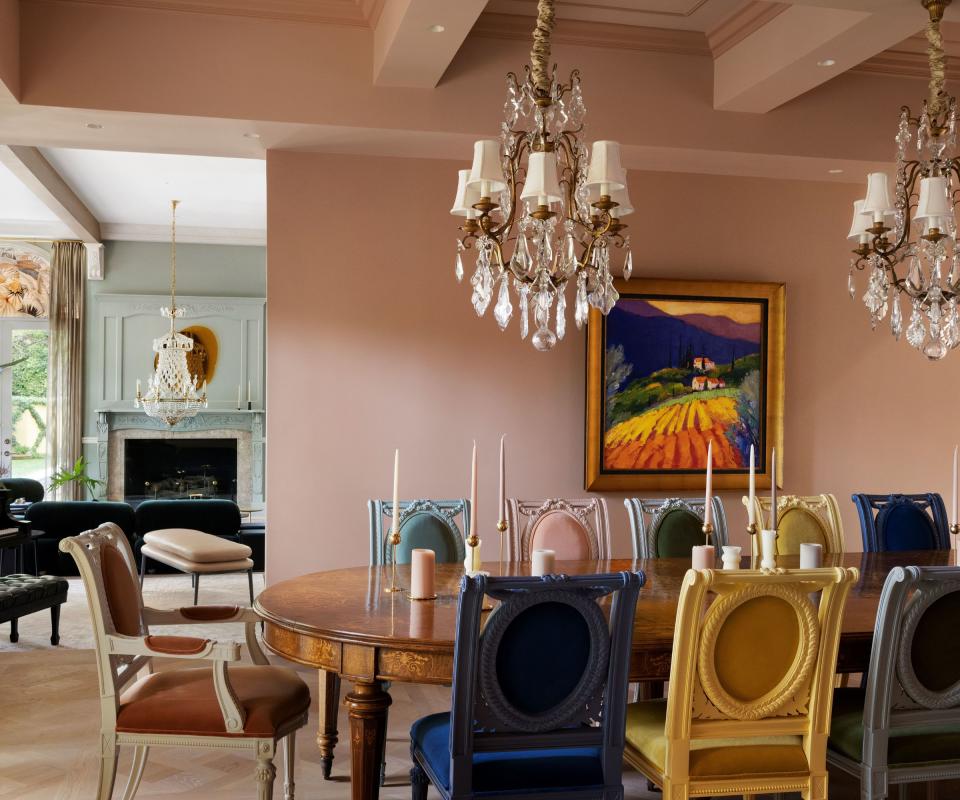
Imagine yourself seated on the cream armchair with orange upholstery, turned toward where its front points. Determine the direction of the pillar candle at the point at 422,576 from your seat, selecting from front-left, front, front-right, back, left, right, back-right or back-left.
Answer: front

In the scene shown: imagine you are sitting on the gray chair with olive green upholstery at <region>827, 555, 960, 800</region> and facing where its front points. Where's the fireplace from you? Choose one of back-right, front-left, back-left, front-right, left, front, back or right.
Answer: front

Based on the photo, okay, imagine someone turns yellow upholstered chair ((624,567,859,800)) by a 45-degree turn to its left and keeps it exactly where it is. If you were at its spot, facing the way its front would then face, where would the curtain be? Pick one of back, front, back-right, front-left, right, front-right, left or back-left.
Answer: front-right

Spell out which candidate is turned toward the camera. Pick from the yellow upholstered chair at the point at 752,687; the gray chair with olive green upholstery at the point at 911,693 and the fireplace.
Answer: the fireplace

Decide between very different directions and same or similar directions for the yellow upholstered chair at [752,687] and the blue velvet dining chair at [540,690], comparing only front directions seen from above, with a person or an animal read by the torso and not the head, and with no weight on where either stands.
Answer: same or similar directions

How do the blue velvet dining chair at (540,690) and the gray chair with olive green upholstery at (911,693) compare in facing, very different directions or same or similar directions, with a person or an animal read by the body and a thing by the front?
same or similar directions

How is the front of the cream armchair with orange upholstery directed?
to the viewer's right

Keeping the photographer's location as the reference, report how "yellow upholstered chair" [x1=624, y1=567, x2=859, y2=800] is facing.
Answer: facing away from the viewer and to the left of the viewer

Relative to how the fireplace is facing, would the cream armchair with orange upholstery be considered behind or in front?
in front

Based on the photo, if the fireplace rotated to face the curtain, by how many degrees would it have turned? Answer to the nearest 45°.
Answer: approximately 90° to its right

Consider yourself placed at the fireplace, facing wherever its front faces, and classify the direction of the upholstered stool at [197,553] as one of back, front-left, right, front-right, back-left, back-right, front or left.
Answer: front

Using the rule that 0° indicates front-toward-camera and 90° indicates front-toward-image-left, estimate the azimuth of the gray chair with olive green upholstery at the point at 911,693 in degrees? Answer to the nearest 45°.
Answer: approximately 135°

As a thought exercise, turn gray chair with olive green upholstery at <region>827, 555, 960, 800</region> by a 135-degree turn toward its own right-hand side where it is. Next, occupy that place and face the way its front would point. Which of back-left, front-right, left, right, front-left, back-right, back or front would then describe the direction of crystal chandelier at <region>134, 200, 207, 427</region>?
back-left

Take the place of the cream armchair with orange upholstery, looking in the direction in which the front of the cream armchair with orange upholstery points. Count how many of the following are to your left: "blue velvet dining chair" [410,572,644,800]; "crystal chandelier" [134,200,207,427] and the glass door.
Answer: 2

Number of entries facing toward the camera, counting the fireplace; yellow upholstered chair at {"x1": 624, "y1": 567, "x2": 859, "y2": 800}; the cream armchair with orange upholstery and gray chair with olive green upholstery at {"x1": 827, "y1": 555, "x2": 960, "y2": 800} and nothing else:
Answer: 1

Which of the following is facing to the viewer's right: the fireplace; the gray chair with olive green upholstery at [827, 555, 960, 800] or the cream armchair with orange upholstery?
the cream armchair with orange upholstery

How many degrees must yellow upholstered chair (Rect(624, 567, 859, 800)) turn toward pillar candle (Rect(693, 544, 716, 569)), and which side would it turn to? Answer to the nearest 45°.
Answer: approximately 45° to its right

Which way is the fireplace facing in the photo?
toward the camera
